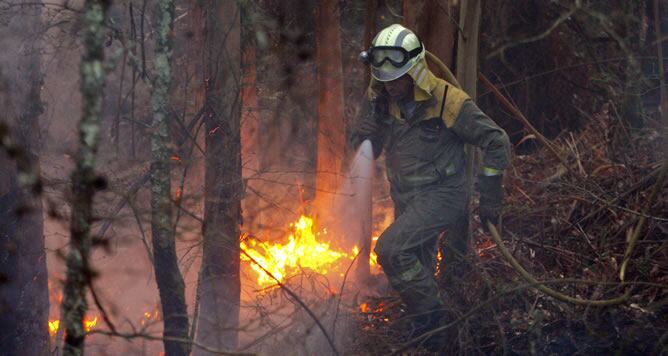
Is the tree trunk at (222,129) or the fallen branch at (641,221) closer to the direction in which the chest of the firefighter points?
the tree trunk

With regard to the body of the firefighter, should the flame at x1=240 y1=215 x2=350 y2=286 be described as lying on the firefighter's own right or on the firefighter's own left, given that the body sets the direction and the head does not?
on the firefighter's own right

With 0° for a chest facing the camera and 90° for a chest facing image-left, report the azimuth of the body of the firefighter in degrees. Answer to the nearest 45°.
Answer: approximately 45°

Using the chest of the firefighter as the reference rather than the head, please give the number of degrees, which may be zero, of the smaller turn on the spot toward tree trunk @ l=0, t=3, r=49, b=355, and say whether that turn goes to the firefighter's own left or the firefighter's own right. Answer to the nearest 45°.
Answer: approximately 45° to the firefighter's own right

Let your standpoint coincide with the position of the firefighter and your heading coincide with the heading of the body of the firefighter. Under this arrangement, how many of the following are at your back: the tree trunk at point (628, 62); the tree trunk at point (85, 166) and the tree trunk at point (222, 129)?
1

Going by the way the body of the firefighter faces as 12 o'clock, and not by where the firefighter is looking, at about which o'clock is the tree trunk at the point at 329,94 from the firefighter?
The tree trunk is roughly at 4 o'clock from the firefighter.

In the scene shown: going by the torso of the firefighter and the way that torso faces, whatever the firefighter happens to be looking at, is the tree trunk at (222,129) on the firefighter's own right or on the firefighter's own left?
on the firefighter's own right

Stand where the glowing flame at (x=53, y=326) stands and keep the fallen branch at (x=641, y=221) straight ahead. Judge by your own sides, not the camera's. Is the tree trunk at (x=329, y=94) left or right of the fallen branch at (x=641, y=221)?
left

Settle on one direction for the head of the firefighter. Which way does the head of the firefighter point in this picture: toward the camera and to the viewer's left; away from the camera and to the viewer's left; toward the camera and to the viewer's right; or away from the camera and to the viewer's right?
toward the camera and to the viewer's left

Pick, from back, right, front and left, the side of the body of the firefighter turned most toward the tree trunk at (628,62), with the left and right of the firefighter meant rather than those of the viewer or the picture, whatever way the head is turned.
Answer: back

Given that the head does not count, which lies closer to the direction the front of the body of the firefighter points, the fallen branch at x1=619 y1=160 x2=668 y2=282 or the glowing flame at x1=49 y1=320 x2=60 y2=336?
the glowing flame
